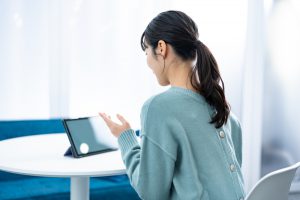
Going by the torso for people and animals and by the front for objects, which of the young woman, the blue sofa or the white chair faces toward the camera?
the blue sofa

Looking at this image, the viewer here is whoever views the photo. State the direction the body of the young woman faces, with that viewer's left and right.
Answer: facing away from the viewer and to the left of the viewer

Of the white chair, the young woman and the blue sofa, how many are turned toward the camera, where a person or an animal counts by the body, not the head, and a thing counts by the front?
1

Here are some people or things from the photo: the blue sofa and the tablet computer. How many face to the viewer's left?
0

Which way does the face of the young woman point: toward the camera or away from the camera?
away from the camera

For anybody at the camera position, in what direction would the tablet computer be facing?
facing the viewer and to the right of the viewer

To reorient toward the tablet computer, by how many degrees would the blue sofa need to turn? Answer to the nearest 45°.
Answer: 0° — it already faces it

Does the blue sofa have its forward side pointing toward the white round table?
yes

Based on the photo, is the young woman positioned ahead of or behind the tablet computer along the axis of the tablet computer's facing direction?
ahead

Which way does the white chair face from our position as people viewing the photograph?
facing to the left of the viewer

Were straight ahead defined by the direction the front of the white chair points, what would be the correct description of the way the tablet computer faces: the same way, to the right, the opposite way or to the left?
the opposite way

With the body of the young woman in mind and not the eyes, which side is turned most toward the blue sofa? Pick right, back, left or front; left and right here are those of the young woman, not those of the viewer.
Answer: front
